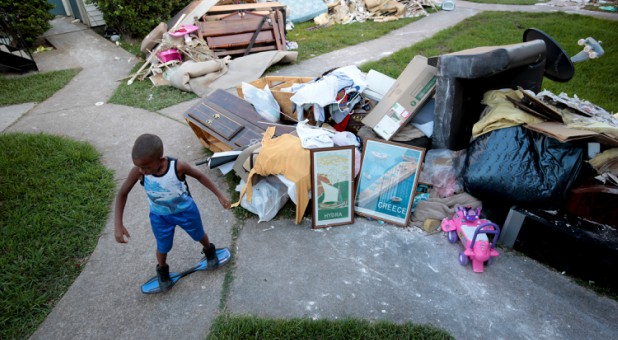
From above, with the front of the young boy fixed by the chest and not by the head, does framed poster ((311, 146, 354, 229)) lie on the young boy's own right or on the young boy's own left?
on the young boy's own left

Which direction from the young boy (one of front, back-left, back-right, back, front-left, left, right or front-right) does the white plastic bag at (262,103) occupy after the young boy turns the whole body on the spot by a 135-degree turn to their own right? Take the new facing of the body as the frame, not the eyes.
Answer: right

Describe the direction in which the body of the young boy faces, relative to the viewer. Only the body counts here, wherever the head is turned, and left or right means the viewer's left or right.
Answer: facing the viewer

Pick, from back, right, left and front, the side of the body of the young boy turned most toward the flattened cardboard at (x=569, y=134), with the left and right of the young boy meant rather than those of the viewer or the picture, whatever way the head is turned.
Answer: left

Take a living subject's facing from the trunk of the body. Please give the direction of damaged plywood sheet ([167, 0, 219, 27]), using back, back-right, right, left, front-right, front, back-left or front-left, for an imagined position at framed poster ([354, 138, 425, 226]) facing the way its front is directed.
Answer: back-right

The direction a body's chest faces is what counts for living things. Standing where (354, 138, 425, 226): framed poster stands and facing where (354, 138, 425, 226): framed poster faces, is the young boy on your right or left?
on your right

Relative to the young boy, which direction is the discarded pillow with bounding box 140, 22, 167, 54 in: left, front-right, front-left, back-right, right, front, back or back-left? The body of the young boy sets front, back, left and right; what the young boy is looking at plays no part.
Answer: back

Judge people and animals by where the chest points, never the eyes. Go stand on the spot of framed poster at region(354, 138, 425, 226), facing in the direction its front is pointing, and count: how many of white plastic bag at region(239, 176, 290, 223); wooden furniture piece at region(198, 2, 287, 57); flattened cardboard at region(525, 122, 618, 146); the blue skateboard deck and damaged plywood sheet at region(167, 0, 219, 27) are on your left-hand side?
1

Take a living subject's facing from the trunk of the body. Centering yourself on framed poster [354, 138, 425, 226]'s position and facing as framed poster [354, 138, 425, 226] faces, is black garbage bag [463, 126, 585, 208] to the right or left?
on its left

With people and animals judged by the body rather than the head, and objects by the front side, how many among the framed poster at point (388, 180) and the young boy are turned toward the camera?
2

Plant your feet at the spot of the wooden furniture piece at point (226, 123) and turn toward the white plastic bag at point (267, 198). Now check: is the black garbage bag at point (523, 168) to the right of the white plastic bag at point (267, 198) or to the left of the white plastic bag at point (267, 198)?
left

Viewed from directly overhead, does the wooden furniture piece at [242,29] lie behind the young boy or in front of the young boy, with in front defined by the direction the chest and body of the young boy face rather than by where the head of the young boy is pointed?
behind

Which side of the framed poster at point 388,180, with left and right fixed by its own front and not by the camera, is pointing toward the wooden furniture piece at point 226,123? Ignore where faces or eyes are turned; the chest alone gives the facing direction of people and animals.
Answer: right
